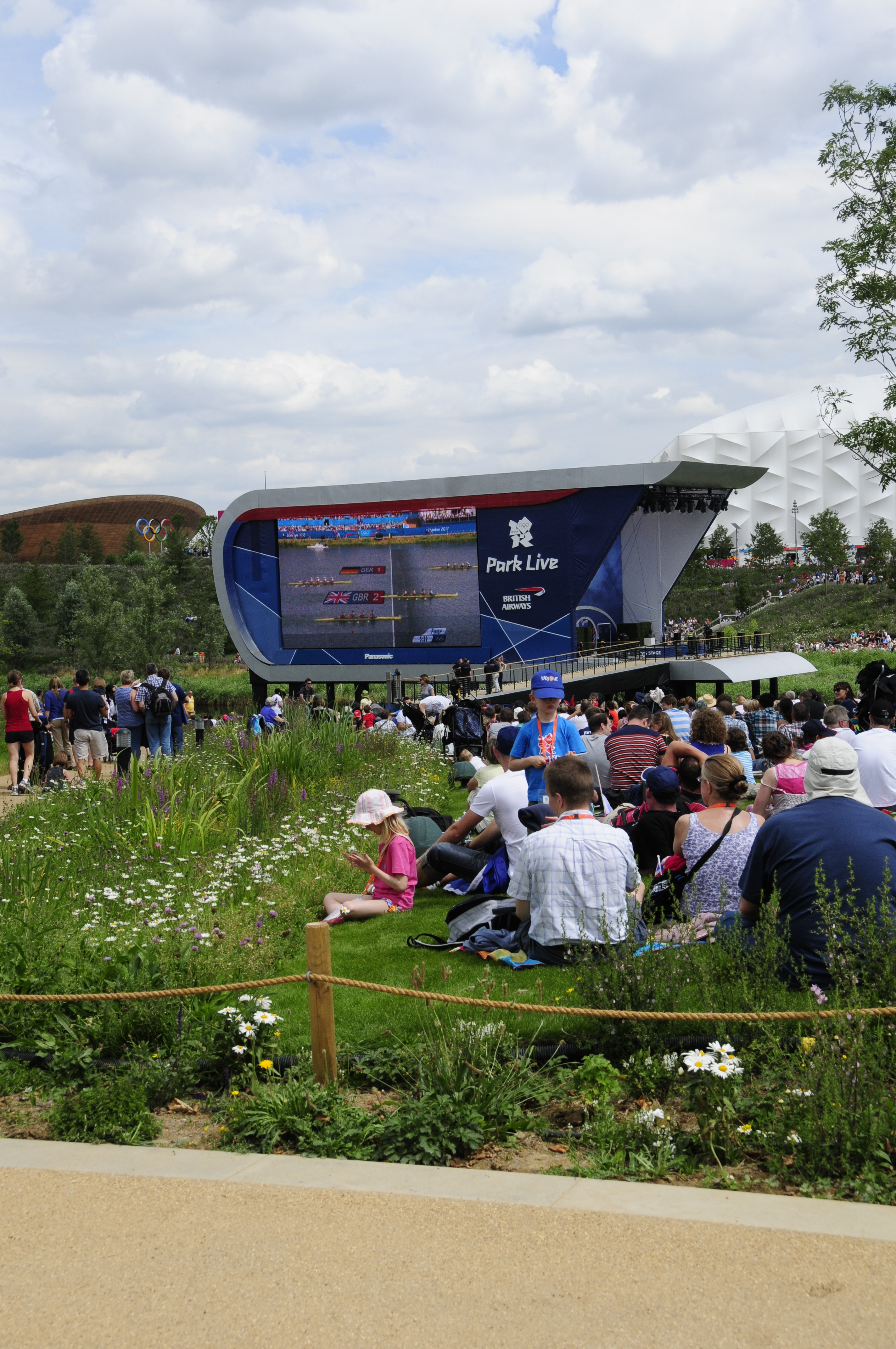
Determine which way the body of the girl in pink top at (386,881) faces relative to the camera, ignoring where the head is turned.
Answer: to the viewer's left

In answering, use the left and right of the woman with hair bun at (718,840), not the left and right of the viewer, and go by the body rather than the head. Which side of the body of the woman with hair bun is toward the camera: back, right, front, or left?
back

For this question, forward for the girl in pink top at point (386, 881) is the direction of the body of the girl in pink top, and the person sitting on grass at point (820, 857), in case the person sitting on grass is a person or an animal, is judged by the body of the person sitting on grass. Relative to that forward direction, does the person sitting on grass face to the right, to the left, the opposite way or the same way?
to the right

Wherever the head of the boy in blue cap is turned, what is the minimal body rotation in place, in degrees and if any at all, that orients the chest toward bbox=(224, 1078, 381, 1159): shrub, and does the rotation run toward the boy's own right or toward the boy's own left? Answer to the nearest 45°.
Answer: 0° — they already face it

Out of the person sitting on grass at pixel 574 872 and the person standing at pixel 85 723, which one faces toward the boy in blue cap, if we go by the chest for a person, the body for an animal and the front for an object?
the person sitting on grass

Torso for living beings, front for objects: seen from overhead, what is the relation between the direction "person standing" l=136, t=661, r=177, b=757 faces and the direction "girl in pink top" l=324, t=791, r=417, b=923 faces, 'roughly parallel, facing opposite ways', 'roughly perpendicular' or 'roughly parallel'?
roughly perpendicular

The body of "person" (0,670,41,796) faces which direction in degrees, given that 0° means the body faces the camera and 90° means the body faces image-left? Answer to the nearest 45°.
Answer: approximately 180°

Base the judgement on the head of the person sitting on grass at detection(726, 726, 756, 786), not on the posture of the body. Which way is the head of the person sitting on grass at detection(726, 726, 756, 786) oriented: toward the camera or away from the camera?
away from the camera

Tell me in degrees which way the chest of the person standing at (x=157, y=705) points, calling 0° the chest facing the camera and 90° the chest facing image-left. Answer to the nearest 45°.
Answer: approximately 180°

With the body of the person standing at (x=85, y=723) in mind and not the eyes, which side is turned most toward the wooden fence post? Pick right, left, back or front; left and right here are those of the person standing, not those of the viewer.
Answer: back

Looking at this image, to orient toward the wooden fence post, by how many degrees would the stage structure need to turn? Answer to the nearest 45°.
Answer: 0° — it already faces it

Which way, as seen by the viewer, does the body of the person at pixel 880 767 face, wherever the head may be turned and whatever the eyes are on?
away from the camera

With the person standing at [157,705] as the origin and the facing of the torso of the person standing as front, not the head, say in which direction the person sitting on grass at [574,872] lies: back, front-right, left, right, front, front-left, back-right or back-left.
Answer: back

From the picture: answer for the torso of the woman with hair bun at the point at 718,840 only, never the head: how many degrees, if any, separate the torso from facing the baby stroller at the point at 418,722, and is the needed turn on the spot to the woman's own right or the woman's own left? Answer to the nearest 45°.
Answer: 0° — they already face it
